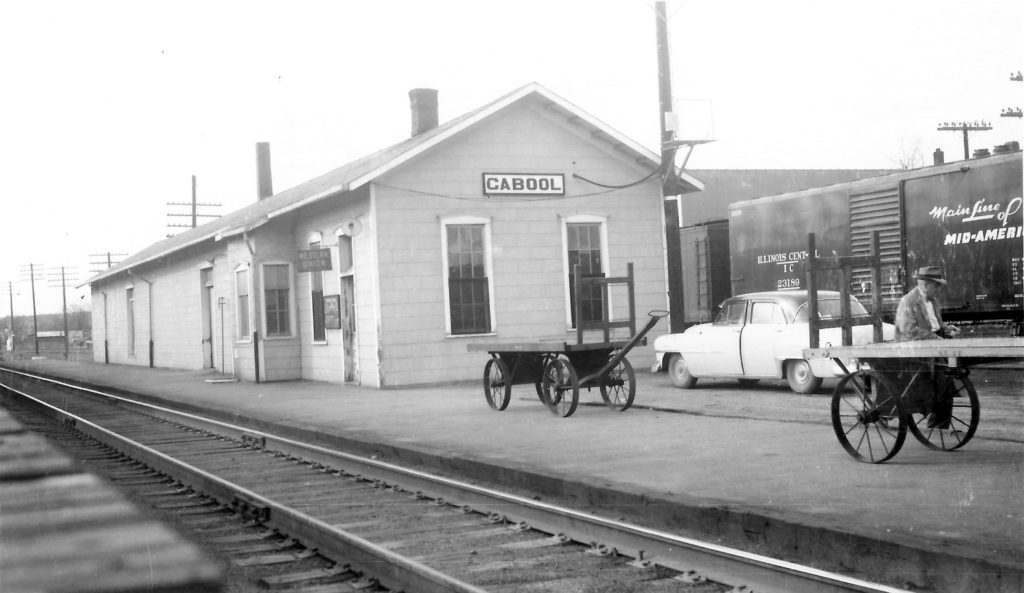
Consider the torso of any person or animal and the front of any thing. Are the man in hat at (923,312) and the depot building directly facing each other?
no

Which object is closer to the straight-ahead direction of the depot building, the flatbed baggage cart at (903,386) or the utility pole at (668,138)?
the flatbed baggage cart

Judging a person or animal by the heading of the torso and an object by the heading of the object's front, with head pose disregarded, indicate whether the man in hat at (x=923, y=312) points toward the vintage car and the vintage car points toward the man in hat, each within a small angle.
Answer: no

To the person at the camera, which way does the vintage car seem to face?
facing away from the viewer and to the left of the viewer

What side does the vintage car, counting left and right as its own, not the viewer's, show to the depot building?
front

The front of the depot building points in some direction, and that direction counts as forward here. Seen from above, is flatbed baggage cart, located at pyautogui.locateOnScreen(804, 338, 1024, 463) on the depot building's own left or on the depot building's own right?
on the depot building's own left

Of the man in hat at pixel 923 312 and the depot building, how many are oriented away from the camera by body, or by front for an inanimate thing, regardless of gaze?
0

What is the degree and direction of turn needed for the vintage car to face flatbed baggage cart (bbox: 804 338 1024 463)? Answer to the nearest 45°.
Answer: approximately 135° to its left

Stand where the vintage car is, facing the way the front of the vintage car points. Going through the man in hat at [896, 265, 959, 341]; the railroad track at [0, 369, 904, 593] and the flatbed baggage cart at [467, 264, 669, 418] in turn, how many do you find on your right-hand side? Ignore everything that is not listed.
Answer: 0

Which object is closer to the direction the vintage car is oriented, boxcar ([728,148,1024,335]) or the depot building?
the depot building
